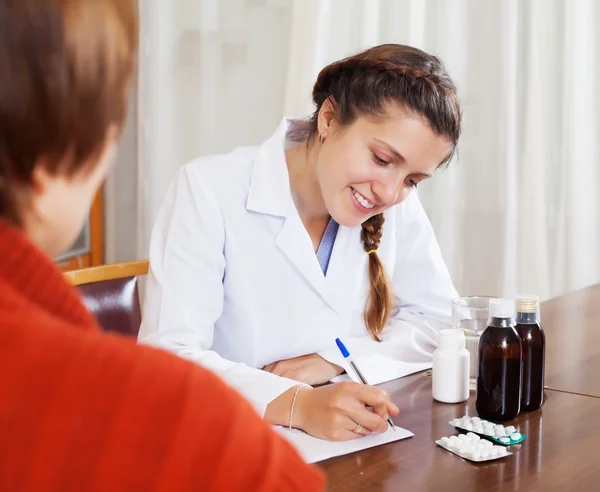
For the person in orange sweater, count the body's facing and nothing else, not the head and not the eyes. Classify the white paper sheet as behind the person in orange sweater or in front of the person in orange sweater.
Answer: in front

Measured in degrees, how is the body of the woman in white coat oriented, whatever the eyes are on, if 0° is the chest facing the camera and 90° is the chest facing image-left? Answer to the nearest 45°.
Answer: approximately 315°

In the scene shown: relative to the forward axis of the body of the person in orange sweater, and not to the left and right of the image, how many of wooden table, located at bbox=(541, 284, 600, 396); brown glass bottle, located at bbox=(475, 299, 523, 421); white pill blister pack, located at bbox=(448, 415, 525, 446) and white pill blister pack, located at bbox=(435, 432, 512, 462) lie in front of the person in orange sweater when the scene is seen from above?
4

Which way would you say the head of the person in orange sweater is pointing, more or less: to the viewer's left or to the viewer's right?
to the viewer's right

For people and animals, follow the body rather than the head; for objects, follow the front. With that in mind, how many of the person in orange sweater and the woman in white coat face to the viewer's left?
0

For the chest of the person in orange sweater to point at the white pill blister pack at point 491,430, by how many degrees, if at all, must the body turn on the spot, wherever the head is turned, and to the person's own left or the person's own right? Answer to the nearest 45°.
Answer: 0° — they already face it

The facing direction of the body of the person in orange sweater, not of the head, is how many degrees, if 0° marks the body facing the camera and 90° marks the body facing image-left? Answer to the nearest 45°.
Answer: approximately 225°
